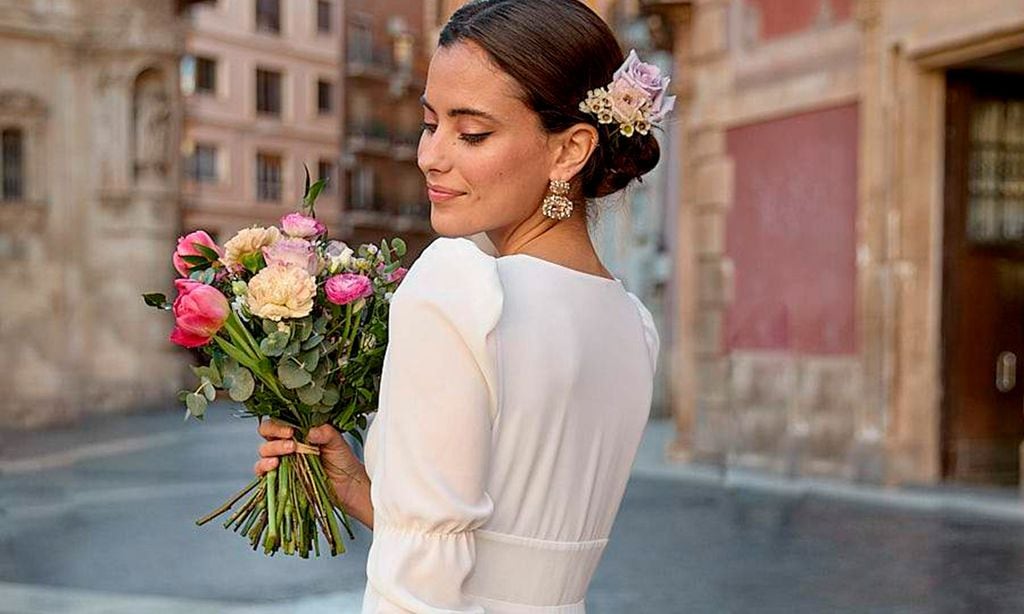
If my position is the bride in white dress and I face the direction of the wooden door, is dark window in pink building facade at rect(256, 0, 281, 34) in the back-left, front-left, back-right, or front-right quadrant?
front-left

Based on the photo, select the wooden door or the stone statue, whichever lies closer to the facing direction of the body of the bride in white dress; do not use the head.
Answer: the stone statue

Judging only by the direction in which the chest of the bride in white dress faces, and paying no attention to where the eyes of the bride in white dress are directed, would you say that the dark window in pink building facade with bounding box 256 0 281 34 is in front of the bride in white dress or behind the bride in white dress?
in front

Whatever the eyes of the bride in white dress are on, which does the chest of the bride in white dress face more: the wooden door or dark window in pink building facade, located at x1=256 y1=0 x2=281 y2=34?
the dark window in pink building facade

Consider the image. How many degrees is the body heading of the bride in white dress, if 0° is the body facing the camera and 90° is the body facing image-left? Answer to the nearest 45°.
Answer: approximately 135°

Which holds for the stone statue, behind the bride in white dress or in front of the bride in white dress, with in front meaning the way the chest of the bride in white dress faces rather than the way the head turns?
in front

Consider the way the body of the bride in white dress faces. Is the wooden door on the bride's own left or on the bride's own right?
on the bride's own right
